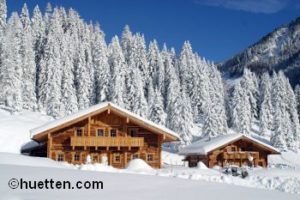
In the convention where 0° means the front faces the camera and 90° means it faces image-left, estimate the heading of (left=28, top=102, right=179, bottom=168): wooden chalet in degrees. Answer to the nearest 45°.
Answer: approximately 0°
